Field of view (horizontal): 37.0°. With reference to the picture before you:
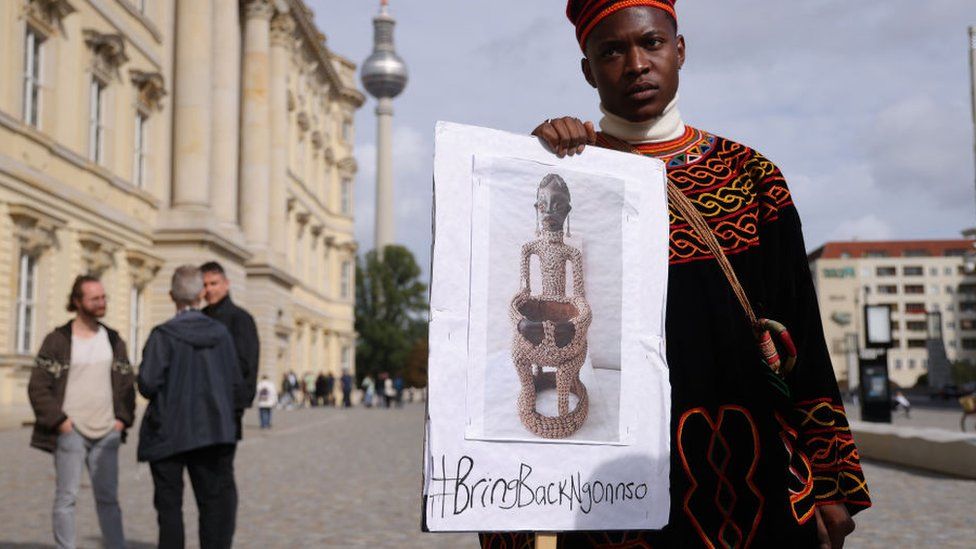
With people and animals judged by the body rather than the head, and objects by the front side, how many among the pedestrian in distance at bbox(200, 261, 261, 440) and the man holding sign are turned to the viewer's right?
0

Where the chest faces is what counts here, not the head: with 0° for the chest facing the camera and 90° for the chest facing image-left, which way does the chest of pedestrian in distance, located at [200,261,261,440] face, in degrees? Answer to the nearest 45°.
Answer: approximately 45°

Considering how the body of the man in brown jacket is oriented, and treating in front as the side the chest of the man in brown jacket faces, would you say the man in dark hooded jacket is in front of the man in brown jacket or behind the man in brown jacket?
in front

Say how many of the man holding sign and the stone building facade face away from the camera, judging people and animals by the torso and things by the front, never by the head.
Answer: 0

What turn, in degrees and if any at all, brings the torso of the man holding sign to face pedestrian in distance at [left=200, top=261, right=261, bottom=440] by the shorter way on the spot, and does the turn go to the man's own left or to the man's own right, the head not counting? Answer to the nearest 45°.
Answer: approximately 135° to the man's own right
